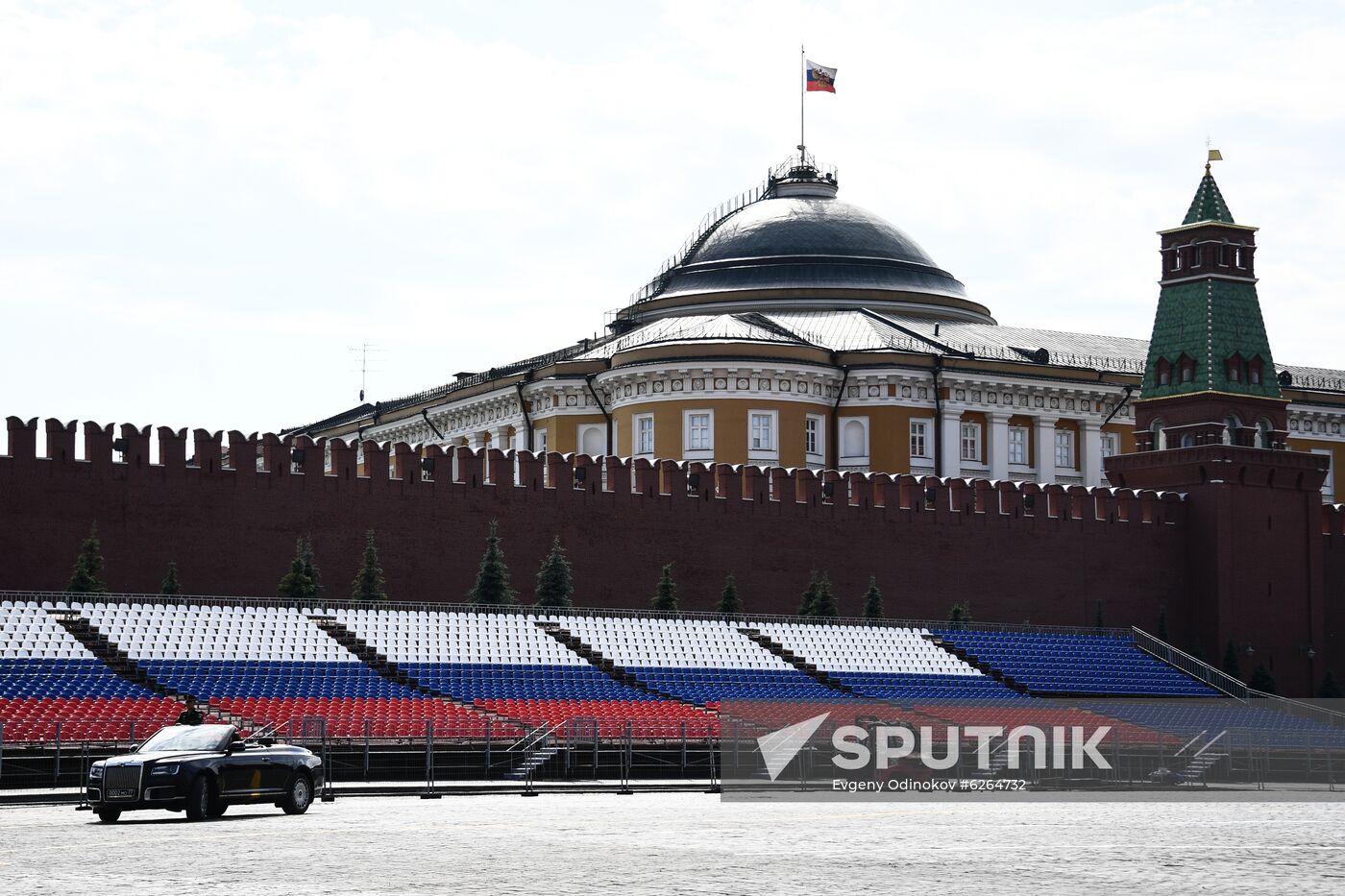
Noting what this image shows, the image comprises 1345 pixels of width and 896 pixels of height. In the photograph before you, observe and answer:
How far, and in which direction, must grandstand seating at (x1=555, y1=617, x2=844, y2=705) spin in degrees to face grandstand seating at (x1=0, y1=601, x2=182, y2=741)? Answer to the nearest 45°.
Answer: approximately 90° to its right

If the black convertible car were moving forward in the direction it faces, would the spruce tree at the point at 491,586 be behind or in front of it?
behind

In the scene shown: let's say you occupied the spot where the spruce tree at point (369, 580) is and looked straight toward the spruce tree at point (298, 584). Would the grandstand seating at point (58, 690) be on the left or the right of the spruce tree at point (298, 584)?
left

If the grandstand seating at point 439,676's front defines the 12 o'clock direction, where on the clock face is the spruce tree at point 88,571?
The spruce tree is roughly at 5 o'clock from the grandstand seating.

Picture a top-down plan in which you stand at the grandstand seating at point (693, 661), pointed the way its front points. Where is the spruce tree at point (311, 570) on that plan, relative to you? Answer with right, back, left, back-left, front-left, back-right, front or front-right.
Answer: back-right

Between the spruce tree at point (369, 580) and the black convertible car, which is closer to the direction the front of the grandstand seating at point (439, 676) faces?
the black convertible car

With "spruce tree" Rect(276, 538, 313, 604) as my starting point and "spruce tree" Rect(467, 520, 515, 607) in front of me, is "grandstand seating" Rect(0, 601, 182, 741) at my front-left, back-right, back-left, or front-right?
back-right

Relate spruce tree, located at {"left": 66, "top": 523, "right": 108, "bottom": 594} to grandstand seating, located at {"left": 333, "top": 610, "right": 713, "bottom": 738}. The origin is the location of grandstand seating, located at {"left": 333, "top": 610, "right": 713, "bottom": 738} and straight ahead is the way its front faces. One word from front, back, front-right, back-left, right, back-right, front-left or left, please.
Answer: back-right

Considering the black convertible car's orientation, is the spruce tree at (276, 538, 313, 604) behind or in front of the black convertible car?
behind

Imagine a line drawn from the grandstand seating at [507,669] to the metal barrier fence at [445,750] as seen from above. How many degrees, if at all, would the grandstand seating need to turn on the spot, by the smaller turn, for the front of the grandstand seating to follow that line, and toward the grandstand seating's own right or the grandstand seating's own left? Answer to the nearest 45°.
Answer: approximately 45° to the grandstand seating's own right

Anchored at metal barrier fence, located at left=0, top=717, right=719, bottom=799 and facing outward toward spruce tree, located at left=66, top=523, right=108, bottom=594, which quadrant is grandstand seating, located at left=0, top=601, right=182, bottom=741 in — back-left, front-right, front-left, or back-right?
front-left

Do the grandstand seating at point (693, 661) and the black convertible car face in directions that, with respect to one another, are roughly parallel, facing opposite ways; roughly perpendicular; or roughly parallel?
roughly perpendicular

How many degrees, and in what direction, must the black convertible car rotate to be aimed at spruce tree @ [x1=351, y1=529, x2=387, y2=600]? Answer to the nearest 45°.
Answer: approximately 135° to its right

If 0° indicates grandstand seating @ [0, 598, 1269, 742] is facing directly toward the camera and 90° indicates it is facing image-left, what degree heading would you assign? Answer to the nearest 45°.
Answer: approximately 315°

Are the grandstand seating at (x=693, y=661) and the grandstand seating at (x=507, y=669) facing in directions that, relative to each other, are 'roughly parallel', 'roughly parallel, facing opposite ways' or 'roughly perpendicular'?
roughly parallel
